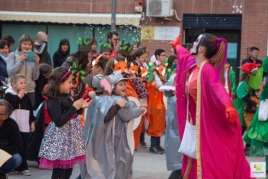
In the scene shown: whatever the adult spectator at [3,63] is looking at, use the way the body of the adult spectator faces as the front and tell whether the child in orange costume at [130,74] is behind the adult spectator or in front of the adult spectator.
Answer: in front

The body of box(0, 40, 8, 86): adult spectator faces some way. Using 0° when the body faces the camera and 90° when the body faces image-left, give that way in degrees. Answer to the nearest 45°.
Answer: approximately 315°

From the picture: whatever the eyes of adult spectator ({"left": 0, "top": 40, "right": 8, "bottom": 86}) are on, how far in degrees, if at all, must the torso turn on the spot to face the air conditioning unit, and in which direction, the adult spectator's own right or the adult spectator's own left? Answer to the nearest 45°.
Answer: approximately 90° to the adult spectator's own left

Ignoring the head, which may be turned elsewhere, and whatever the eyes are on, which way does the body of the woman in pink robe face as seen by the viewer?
to the viewer's left

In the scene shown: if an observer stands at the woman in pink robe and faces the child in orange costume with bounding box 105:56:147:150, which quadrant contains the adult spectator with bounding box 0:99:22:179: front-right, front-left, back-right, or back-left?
front-left

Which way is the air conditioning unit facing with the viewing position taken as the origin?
facing the viewer

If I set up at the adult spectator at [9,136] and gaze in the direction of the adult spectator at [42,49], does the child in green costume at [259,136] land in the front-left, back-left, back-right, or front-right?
front-right

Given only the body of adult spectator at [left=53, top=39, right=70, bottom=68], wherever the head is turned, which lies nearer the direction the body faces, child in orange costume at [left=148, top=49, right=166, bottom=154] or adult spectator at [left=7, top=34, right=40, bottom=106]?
the child in orange costume

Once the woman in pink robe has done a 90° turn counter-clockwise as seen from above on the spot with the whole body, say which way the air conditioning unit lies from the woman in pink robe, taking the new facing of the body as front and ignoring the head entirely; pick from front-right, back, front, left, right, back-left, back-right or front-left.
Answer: back

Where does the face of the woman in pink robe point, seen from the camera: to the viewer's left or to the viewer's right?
to the viewer's left

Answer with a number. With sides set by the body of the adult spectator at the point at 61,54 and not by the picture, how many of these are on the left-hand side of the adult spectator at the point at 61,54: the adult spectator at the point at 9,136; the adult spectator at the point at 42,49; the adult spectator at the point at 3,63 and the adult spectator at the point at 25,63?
0
